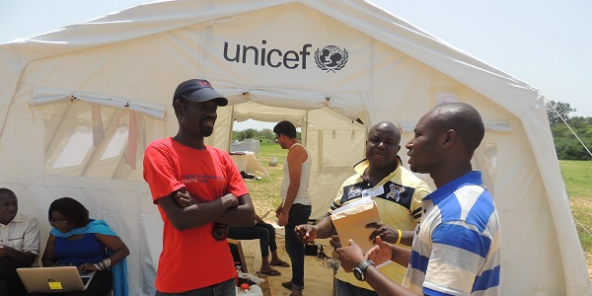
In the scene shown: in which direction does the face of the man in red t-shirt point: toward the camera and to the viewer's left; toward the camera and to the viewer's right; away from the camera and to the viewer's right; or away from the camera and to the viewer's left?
toward the camera and to the viewer's right

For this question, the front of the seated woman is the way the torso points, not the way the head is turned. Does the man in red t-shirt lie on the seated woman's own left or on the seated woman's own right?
on the seated woman's own left

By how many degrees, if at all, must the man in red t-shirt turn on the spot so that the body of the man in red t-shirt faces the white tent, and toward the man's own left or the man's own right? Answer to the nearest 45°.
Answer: approximately 135° to the man's own left

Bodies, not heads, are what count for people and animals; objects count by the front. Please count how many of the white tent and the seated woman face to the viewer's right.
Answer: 0

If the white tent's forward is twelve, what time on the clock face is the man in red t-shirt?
The man in red t-shirt is roughly at 12 o'clock from the white tent.

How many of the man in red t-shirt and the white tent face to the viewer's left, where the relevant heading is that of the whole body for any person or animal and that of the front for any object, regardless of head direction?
0

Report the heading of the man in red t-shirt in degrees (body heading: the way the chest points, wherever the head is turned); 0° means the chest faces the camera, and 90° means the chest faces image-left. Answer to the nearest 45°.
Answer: approximately 315°
